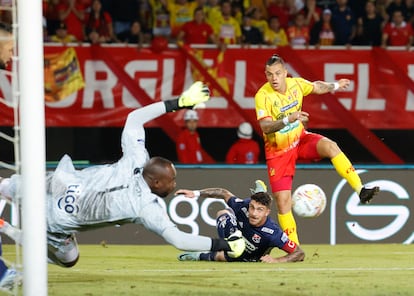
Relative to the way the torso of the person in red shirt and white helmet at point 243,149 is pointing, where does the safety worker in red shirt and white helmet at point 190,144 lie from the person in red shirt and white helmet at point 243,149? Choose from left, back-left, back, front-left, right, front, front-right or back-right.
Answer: right

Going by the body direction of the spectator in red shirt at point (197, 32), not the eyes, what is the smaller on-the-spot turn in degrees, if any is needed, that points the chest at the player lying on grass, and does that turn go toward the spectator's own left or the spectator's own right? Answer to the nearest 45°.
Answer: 0° — they already face them

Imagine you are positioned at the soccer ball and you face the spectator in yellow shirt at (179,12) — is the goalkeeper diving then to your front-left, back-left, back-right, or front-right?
back-left

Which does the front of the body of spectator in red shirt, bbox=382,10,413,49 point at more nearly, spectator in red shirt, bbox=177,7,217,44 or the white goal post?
the white goal post

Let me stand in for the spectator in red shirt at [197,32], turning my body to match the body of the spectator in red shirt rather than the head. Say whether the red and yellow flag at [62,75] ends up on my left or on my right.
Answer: on my right

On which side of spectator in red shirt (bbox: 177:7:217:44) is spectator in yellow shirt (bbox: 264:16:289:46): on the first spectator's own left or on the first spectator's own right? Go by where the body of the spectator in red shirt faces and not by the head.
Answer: on the first spectator's own left

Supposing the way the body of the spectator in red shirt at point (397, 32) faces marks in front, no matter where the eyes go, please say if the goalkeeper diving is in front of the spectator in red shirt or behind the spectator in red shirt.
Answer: in front

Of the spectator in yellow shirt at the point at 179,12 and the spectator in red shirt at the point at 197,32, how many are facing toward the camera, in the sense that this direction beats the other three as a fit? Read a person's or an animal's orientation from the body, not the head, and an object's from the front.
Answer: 2

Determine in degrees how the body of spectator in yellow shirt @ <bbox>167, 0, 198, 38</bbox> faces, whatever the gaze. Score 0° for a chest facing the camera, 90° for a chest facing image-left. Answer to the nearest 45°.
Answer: approximately 0°

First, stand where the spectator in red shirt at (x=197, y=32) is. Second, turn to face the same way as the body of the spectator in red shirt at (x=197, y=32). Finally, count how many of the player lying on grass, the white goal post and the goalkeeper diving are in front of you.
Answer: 3

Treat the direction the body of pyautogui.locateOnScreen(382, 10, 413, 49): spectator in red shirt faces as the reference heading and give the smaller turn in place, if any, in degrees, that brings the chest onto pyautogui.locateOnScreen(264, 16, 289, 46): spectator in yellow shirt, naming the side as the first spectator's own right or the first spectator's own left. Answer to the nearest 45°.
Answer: approximately 90° to the first spectator's own right
